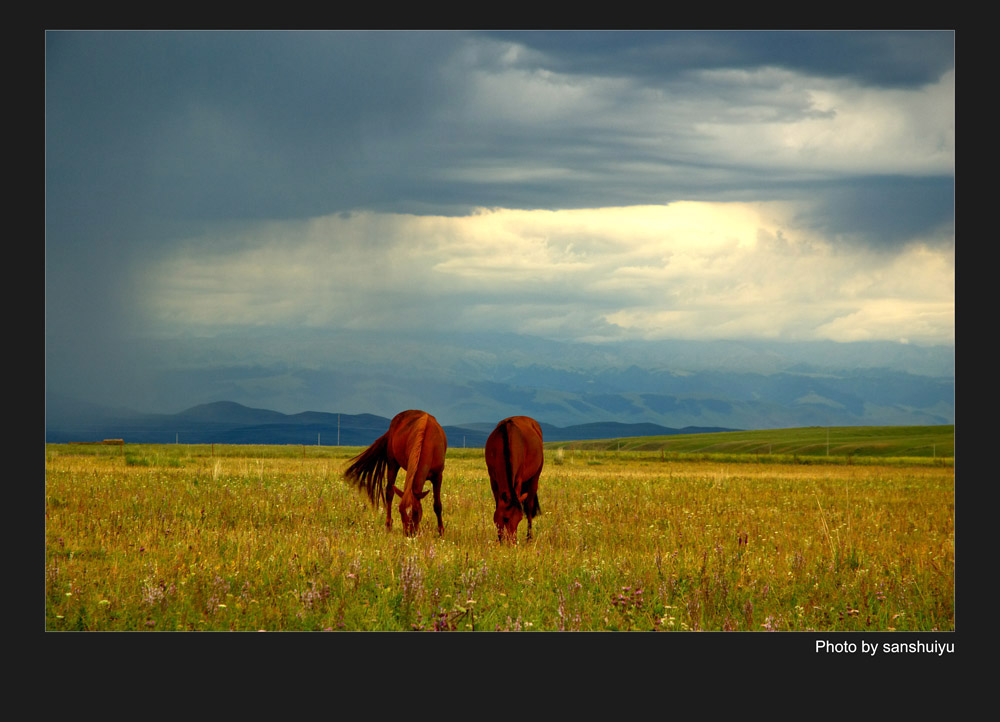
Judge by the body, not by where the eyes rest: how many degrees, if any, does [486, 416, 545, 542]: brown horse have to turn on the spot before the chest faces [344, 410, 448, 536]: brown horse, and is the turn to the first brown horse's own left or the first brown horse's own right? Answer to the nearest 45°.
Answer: approximately 135° to the first brown horse's own right

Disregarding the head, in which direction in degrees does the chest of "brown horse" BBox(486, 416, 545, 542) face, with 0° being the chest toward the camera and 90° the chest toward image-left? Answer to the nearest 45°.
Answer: approximately 0°
